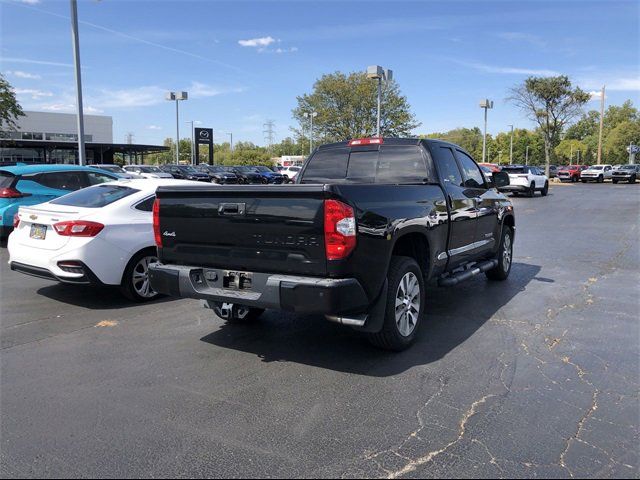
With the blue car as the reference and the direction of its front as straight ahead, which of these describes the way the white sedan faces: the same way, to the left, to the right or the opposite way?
the same way

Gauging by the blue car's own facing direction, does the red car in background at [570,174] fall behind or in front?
in front

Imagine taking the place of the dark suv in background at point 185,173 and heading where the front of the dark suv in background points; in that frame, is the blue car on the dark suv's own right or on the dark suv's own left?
on the dark suv's own right

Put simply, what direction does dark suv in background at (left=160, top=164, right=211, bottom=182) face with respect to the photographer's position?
facing the viewer and to the right of the viewer

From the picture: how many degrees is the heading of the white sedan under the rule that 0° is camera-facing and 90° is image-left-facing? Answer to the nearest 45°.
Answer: approximately 225°

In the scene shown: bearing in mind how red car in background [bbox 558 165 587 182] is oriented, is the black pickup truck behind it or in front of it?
in front

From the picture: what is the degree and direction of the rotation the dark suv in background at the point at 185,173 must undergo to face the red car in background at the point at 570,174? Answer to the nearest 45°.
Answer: approximately 45° to its left

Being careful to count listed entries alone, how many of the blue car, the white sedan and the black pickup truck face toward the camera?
0

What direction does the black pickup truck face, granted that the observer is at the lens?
facing away from the viewer and to the right of the viewer

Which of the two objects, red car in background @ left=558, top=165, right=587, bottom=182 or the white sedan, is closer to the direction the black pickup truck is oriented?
the red car in background

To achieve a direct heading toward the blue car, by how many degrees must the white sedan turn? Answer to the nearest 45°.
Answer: approximately 45° to its left

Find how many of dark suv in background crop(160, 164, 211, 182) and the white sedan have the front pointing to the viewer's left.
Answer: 0

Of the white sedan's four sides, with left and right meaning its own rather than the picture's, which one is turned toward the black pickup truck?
right

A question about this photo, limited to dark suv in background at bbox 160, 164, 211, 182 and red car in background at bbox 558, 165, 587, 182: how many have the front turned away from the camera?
0

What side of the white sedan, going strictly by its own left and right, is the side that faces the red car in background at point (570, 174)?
front

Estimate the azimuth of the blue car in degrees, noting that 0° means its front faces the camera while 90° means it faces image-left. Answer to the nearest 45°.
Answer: approximately 225°

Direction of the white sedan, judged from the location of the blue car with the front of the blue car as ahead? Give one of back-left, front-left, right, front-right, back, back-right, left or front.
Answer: back-right
